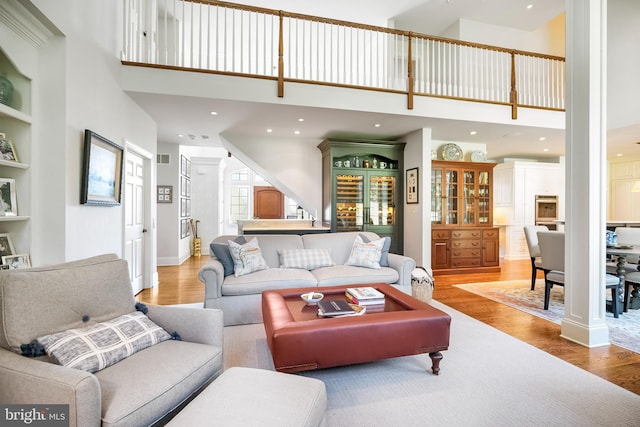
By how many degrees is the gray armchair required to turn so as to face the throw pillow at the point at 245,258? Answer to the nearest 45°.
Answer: approximately 90° to its left

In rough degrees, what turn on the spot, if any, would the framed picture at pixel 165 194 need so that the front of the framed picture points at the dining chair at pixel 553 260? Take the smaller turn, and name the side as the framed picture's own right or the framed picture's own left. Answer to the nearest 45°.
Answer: approximately 45° to the framed picture's own left

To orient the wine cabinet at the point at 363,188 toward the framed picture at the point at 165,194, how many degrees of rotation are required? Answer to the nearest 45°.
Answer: approximately 90° to its right

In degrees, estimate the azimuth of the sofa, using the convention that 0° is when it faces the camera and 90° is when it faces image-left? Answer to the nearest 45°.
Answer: approximately 0°

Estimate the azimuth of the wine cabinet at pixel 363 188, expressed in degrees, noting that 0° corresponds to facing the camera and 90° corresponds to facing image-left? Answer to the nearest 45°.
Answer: approximately 0°

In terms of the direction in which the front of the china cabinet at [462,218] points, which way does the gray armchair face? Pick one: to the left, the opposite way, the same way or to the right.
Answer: to the left

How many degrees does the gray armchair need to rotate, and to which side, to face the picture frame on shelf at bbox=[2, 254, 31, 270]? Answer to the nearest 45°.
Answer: approximately 135° to its left
